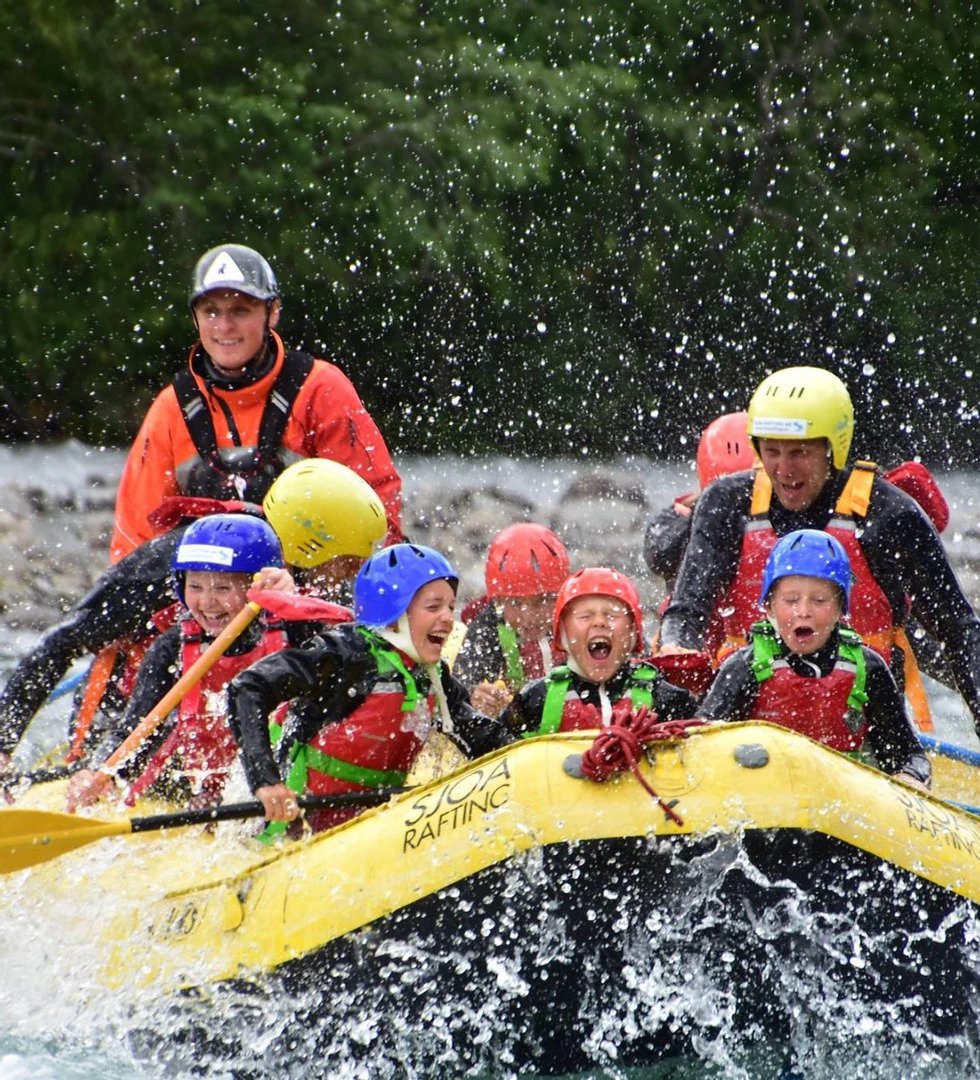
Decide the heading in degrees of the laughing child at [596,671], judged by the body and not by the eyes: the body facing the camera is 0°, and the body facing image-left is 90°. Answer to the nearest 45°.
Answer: approximately 0°

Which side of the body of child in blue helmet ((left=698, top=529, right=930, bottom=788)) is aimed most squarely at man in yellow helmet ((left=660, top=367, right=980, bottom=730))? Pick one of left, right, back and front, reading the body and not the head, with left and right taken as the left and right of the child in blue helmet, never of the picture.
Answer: back

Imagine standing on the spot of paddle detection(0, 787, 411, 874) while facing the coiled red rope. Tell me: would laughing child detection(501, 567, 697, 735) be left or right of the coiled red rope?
left

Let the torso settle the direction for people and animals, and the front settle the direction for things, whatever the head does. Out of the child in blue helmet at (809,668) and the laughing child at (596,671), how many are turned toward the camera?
2

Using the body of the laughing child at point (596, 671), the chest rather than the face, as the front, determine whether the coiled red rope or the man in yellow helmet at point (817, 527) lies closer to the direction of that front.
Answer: the coiled red rope

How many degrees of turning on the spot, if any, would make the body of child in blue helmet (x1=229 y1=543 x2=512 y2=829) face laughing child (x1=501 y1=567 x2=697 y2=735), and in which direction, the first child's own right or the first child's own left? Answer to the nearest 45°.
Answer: approximately 45° to the first child's own left

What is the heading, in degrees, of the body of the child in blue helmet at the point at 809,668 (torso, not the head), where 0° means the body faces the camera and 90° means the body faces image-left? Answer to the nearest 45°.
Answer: approximately 0°

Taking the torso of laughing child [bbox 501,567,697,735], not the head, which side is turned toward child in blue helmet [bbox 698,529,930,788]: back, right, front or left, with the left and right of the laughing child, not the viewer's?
left

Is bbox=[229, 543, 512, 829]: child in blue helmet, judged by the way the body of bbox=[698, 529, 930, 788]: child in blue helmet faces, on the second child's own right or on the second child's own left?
on the second child's own right

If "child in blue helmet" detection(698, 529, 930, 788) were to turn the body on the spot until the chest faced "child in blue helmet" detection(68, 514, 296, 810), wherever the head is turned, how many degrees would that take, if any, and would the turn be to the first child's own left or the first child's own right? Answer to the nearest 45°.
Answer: approximately 90° to the first child's own right
